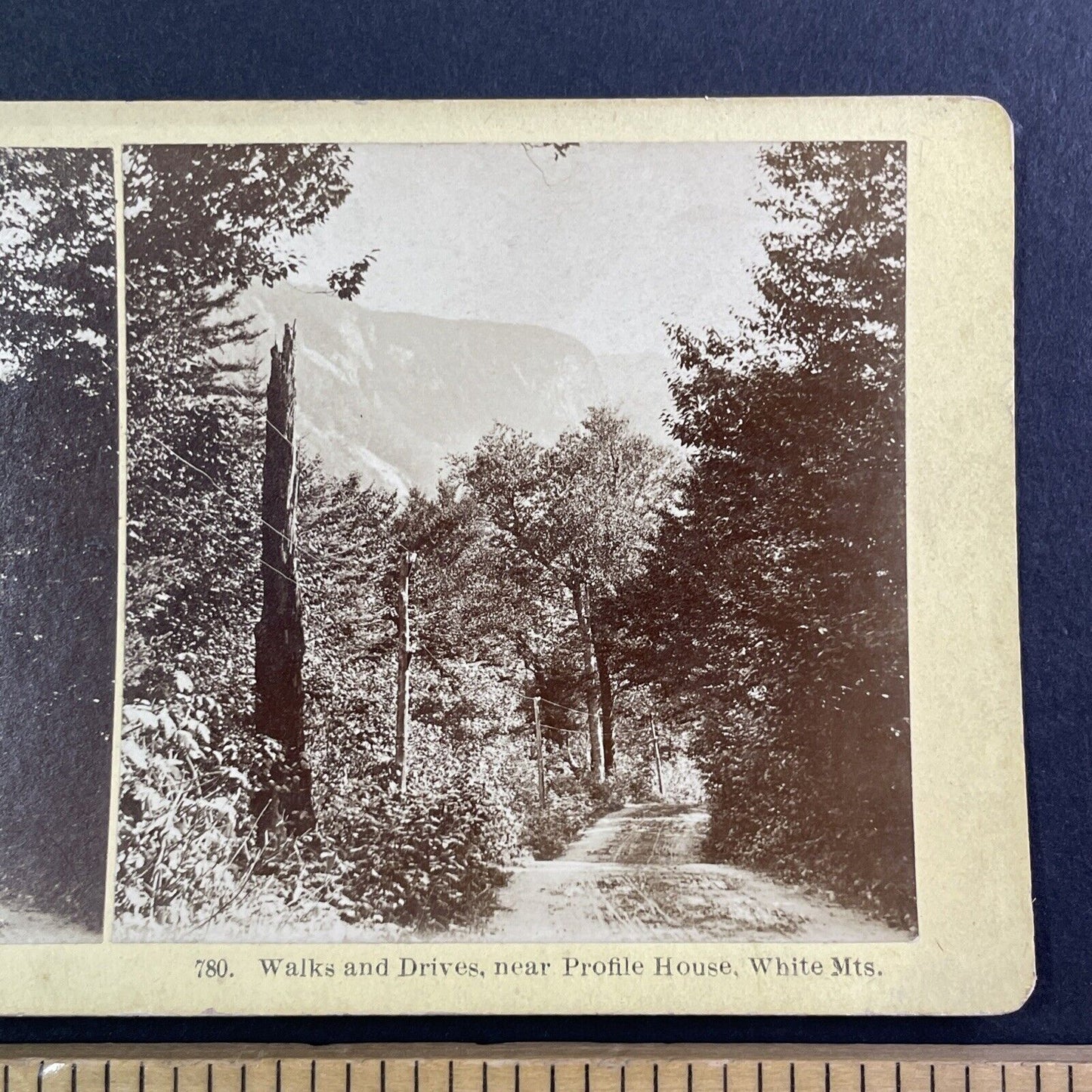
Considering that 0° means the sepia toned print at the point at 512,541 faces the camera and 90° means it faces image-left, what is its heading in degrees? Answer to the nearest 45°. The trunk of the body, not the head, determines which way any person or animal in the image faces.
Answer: approximately 0°

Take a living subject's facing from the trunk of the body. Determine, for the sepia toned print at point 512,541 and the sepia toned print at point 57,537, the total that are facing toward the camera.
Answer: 2

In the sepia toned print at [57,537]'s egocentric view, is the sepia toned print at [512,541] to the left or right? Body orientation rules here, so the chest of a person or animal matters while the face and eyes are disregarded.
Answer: on its left

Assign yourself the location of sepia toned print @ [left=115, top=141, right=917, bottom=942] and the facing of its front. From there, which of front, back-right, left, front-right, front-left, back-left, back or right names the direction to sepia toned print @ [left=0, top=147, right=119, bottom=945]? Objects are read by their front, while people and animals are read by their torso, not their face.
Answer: right

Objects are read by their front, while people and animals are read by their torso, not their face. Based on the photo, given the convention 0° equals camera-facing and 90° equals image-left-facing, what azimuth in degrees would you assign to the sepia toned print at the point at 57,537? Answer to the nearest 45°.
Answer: approximately 0°
